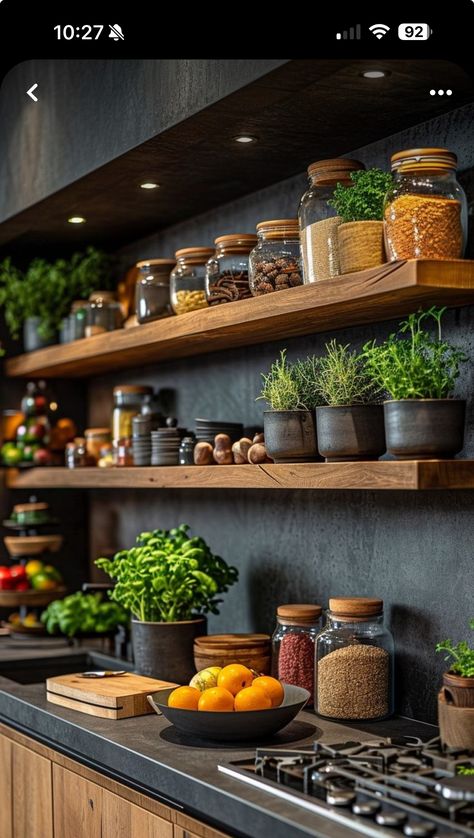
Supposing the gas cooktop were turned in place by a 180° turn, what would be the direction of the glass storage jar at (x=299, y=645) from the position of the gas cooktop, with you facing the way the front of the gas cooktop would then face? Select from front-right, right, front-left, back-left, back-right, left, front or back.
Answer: front-left

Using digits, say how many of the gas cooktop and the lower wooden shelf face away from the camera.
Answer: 0

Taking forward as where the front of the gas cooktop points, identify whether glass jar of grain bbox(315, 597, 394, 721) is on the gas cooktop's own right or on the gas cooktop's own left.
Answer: on the gas cooktop's own right

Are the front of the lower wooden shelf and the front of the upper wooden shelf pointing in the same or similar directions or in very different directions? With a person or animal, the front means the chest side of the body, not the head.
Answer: same or similar directions

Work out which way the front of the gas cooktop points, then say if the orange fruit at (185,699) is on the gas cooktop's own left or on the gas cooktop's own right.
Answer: on the gas cooktop's own right

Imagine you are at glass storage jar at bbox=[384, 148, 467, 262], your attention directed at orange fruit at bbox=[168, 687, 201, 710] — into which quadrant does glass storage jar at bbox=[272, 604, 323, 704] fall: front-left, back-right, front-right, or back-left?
front-right

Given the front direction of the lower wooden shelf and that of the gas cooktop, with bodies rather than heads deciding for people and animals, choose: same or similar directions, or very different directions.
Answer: same or similar directions

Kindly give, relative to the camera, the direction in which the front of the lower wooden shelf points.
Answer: facing the viewer and to the left of the viewer

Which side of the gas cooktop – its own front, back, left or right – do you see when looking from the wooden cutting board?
right

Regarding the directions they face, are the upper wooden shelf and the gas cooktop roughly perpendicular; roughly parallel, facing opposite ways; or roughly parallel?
roughly parallel

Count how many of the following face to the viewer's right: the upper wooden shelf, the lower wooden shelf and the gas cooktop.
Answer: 0
